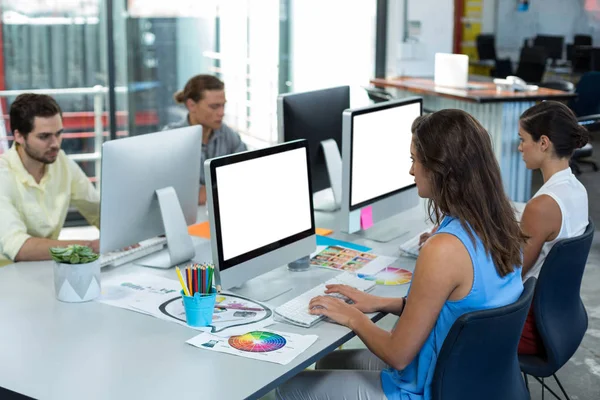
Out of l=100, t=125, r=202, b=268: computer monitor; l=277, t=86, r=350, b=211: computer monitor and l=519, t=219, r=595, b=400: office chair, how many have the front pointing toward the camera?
0

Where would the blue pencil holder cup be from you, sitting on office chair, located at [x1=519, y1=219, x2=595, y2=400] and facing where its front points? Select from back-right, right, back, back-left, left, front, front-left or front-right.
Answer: left

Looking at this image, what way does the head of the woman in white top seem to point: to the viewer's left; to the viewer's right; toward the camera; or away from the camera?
to the viewer's left

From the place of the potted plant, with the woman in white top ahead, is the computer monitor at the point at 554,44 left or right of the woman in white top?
left

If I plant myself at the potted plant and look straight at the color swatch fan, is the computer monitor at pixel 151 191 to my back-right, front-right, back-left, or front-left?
front-left

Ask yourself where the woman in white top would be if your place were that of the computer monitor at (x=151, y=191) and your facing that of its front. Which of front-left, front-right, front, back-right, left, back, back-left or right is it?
back-right

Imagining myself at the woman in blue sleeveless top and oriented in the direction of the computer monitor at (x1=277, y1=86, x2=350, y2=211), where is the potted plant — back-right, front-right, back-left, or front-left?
front-left

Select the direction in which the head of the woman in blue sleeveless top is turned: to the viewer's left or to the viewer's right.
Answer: to the viewer's left

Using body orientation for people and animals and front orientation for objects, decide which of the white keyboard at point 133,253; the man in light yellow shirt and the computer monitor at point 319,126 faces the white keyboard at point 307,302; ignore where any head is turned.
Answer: the man in light yellow shirt

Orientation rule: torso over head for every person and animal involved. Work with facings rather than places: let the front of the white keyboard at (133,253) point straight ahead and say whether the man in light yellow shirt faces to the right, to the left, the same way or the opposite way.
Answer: the opposite way

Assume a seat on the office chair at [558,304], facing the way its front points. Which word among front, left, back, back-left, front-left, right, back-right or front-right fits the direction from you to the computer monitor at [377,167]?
front

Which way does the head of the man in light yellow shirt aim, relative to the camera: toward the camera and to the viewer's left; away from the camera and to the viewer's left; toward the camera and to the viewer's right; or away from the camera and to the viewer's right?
toward the camera and to the viewer's right

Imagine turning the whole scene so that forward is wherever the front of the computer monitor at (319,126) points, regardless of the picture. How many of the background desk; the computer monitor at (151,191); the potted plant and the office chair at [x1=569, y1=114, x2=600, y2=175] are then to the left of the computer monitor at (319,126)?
2

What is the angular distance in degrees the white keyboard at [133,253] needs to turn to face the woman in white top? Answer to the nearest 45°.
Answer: approximately 135° to its right
